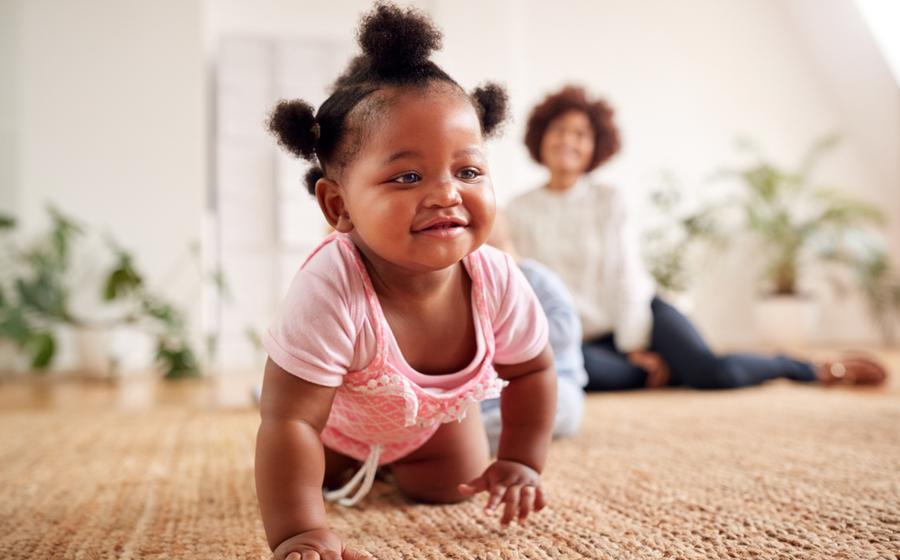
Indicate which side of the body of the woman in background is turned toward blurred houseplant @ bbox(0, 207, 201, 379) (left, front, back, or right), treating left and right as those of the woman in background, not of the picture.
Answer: right

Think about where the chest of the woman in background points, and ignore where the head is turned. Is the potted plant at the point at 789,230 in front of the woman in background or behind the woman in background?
behind

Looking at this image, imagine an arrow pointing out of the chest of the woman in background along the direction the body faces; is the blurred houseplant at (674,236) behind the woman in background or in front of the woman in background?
behind

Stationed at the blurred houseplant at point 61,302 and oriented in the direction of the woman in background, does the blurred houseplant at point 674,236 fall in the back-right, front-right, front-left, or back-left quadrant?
front-left

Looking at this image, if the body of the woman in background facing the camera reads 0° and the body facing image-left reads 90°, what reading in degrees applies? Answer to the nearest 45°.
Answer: approximately 0°

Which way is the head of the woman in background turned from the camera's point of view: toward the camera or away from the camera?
toward the camera

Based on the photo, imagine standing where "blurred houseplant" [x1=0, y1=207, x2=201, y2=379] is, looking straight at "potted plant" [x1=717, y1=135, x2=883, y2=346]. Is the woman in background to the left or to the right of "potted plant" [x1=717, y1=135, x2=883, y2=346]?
right
